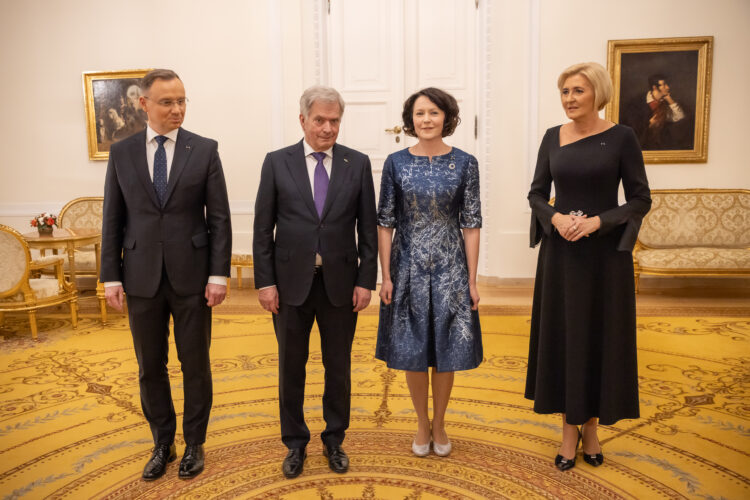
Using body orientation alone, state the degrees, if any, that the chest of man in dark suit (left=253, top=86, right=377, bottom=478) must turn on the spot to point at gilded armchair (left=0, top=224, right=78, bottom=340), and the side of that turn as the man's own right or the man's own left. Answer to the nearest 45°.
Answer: approximately 135° to the man's own right

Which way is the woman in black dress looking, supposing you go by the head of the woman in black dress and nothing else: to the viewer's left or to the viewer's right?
to the viewer's left

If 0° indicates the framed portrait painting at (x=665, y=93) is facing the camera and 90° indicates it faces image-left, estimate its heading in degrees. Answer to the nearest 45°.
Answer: approximately 0°

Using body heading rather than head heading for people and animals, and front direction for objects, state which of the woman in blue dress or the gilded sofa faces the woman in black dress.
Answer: the gilded sofa

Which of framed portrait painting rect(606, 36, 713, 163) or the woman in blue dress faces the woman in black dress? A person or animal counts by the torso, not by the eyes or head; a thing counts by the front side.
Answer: the framed portrait painting

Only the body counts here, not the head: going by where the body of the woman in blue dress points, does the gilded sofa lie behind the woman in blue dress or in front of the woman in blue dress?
behind

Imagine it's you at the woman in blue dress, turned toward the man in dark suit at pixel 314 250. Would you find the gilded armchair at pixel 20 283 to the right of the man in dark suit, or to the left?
right

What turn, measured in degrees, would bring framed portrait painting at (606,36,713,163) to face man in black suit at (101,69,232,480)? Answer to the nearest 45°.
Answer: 0° — it already faces them
